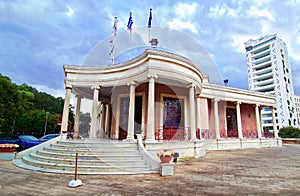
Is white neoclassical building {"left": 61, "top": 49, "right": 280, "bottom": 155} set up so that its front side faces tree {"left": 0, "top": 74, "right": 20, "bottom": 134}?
no

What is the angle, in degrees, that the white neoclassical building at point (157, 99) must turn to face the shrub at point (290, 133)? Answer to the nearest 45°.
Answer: approximately 135° to its left

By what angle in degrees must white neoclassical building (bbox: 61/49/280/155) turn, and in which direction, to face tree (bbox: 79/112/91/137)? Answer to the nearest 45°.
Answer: approximately 90° to its right

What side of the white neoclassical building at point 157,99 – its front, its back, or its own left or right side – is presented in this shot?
front
